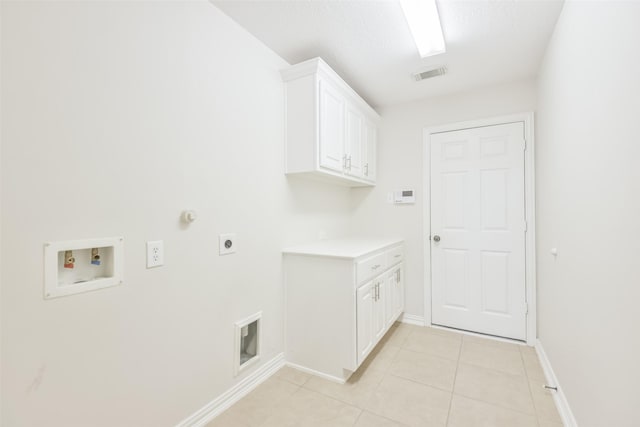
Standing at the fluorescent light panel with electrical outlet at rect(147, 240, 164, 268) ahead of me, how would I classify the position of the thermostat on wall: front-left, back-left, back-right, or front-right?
back-right

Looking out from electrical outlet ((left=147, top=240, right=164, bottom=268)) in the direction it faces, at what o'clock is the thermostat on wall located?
The thermostat on wall is roughly at 10 o'clock from the electrical outlet.

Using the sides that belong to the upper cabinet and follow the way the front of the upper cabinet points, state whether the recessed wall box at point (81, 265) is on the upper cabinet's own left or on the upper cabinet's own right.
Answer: on the upper cabinet's own right

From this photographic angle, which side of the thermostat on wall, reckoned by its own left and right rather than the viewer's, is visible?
front

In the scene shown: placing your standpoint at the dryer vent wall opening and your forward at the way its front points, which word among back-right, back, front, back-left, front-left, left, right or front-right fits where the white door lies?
front-left

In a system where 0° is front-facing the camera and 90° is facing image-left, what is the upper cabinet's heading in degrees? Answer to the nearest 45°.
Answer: approximately 315°

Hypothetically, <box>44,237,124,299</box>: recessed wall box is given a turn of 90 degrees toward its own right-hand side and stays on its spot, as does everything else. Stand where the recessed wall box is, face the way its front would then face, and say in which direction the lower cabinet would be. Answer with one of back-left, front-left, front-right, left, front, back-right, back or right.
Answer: back-left

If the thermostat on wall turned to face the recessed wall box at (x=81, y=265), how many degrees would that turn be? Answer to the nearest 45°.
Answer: approximately 45° to its right

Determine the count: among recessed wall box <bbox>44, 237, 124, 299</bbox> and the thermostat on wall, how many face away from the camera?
0

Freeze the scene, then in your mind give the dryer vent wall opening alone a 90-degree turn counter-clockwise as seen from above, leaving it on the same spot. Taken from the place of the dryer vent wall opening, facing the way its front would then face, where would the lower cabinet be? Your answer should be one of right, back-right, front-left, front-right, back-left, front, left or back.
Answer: front-right

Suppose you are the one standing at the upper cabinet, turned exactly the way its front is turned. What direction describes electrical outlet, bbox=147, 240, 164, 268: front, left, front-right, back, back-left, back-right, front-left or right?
right

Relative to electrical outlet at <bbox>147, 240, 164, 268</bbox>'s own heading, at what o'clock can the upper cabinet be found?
The upper cabinet is roughly at 10 o'clock from the electrical outlet.

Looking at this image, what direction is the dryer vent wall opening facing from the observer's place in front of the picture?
facing the viewer and to the right of the viewer

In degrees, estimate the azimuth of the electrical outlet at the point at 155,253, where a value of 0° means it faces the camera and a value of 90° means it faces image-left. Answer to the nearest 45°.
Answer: approximately 315°
